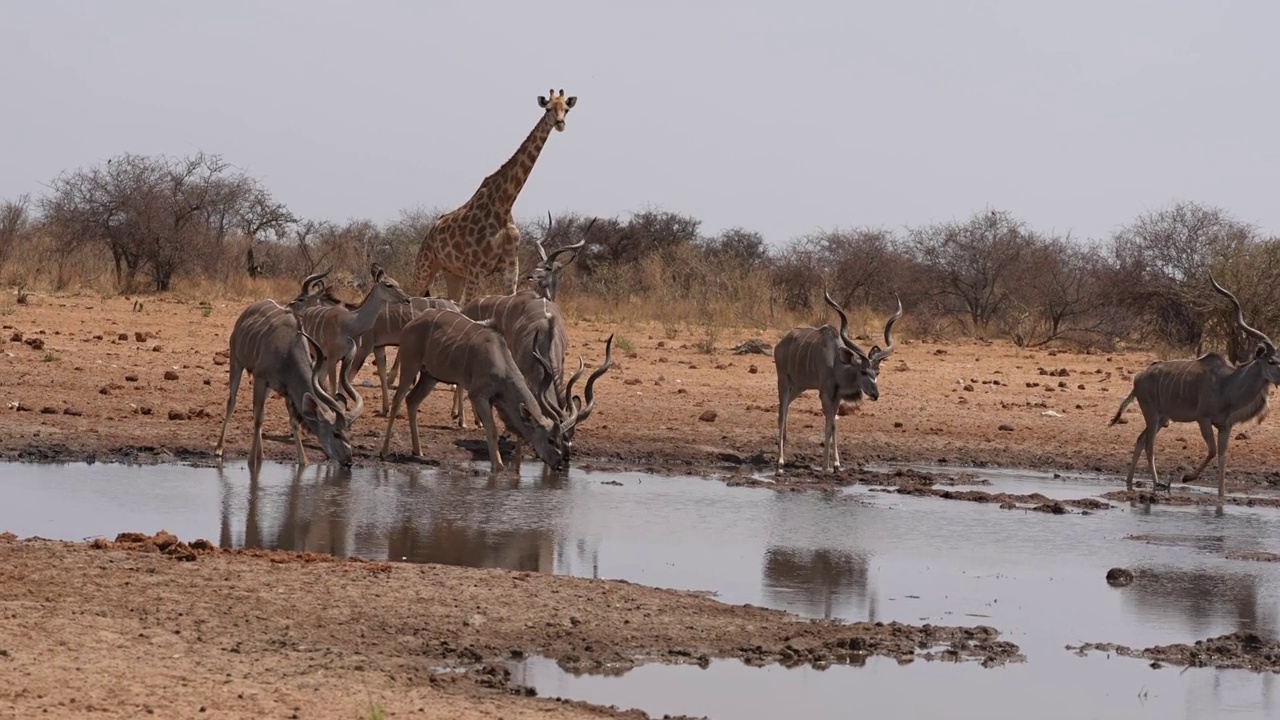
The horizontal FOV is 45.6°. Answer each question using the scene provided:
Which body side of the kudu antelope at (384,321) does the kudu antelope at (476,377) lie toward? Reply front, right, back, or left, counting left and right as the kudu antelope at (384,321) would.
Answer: left

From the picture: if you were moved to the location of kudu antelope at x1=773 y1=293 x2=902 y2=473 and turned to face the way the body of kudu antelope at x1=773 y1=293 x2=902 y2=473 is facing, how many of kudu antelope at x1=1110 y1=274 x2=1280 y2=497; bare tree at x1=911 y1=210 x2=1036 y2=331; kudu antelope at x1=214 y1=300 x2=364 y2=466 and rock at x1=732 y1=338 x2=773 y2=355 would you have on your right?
1

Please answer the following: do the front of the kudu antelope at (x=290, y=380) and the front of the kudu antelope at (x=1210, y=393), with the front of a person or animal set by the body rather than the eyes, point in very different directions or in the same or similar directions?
same or similar directions

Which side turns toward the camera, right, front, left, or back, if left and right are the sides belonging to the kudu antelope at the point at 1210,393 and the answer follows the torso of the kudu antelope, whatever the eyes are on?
right

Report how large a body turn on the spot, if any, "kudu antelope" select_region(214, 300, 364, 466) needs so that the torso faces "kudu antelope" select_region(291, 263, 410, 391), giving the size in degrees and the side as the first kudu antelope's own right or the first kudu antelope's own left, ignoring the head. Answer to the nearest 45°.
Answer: approximately 135° to the first kudu antelope's own left

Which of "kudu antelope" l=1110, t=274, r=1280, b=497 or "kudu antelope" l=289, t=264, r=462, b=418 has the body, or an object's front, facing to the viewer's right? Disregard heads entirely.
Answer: "kudu antelope" l=1110, t=274, r=1280, b=497

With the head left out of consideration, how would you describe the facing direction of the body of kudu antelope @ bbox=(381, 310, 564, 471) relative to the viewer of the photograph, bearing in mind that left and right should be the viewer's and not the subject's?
facing the viewer and to the right of the viewer

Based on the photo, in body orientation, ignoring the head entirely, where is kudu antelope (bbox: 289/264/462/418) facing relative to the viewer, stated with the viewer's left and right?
facing to the left of the viewer

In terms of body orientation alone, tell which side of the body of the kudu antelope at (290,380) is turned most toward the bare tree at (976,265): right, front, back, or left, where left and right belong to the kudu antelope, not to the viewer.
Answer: left

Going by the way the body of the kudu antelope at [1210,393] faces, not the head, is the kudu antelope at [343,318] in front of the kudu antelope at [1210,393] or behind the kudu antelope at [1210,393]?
behind

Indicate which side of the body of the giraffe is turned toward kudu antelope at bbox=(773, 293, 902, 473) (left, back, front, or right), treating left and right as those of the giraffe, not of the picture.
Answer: front

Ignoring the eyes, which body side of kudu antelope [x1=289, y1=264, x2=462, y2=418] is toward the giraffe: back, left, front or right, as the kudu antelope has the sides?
right

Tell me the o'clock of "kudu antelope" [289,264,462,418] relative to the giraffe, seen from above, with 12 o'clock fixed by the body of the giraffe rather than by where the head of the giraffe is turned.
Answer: The kudu antelope is roughly at 2 o'clock from the giraffe.

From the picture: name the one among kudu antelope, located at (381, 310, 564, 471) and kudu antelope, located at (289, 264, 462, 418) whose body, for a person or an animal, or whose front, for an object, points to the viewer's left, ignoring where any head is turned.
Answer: kudu antelope, located at (289, 264, 462, 418)

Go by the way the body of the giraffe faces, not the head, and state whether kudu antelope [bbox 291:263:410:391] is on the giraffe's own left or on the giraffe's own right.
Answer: on the giraffe's own right

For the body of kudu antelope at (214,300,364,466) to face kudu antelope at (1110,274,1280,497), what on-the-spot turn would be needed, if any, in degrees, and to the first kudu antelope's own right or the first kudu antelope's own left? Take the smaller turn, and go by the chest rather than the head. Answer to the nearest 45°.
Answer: approximately 45° to the first kudu antelope's own left

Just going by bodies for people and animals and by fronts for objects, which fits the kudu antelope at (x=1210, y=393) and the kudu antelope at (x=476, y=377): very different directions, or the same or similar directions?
same or similar directions
